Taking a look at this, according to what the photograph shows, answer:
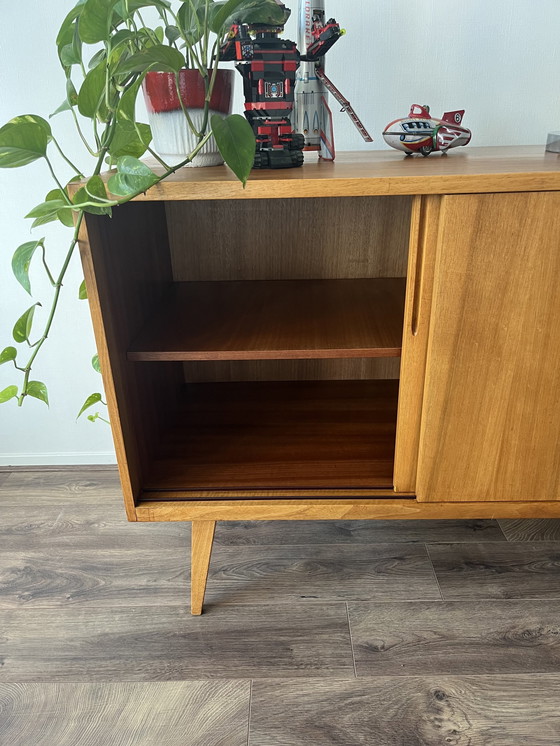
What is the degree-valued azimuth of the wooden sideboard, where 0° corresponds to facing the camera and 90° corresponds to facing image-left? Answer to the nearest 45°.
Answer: approximately 0°

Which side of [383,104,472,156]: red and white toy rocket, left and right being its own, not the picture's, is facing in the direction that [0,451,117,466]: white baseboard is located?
front

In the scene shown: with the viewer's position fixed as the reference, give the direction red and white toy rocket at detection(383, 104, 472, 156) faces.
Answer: facing to the left of the viewer

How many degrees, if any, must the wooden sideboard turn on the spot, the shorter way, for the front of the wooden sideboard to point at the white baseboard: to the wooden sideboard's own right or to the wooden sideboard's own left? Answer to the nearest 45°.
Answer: approximately 135° to the wooden sideboard's own right
